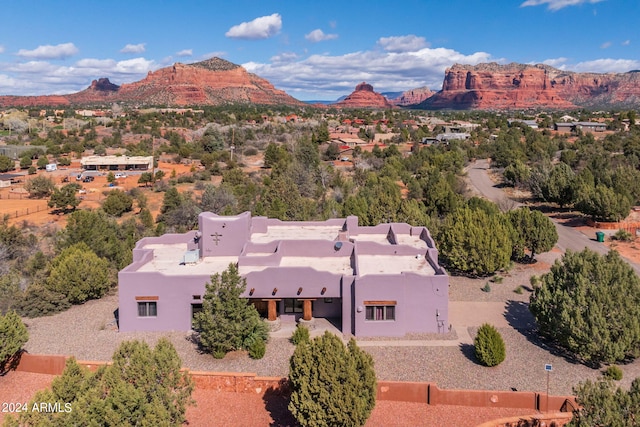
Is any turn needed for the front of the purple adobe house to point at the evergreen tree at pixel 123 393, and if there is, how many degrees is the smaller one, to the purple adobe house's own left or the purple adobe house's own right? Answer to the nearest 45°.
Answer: approximately 45° to the purple adobe house's own right

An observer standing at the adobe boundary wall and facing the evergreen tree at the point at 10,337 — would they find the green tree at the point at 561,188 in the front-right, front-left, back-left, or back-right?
back-right

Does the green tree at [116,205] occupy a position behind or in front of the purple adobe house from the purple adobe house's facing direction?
behind

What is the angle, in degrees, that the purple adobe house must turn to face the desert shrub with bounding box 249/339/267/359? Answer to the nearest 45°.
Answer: approximately 45° to its right

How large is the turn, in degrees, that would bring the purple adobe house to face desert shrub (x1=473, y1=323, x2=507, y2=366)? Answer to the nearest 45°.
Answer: approximately 45° to its left

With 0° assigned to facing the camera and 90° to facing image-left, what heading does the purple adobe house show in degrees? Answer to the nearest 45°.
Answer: approximately 0°

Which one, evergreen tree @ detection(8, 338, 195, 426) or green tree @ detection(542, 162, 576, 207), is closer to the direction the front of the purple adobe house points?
the evergreen tree

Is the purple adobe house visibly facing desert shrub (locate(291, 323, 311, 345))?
yes

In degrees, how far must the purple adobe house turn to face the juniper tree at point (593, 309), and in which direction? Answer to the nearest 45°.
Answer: approximately 90° to its left

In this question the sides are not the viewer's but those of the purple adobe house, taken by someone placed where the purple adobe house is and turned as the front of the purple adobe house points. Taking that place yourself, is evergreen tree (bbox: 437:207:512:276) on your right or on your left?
on your left

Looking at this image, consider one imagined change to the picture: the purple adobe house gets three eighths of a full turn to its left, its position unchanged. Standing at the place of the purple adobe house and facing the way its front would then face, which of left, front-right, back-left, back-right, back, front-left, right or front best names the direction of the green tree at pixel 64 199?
left

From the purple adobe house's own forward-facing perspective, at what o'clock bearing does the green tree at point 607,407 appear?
The green tree is roughly at 11 o'clock from the purple adobe house.
